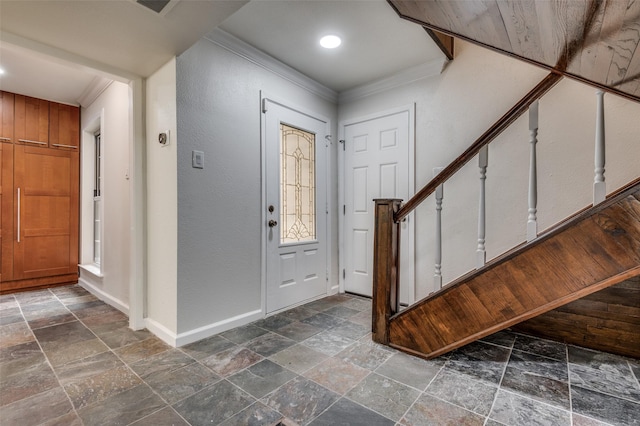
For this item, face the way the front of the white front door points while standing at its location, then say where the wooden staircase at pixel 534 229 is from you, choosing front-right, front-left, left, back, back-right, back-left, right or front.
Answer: front

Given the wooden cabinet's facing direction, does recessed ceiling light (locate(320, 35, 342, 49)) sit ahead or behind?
ahead

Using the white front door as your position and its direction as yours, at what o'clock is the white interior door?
The white interior door is roughly at 10 o'clock from the white front door.

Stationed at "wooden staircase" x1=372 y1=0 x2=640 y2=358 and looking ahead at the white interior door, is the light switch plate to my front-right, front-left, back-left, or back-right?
front-left

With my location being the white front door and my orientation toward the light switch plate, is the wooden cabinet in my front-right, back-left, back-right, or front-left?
front-right

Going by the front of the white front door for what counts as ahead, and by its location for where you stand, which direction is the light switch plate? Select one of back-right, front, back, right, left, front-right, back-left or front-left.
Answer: right

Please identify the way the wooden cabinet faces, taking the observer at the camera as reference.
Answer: facing the viewer and to the right of the viewer

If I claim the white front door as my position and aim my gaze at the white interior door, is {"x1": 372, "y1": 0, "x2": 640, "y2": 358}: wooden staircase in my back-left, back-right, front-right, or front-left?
front-right

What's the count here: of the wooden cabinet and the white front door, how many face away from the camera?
0

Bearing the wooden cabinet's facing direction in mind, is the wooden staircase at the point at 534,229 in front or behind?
in front
